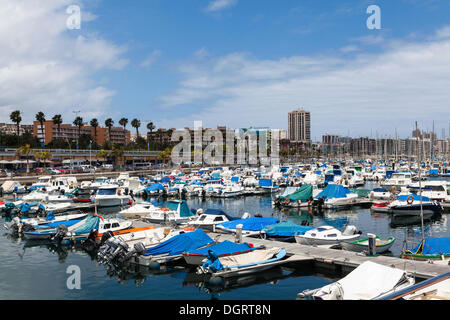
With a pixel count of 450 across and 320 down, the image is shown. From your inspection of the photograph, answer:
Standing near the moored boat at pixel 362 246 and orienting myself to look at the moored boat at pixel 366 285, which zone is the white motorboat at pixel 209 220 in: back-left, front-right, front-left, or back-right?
back-right

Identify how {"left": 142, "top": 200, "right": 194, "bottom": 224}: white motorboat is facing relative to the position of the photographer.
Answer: facing to the left of the viewer

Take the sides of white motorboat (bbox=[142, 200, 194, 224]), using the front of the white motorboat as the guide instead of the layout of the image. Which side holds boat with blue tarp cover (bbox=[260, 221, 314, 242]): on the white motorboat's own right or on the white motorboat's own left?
on the white motorboat's own left

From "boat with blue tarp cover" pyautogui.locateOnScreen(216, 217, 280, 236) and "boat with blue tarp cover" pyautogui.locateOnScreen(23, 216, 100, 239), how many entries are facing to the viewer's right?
1

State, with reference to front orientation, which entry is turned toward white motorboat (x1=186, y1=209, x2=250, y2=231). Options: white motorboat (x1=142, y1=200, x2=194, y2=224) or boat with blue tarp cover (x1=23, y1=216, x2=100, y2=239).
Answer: the boat with blue tarp cover

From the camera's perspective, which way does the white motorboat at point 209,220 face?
to the viewer's left

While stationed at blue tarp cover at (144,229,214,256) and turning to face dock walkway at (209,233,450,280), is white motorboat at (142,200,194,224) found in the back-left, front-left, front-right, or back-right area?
back-left
